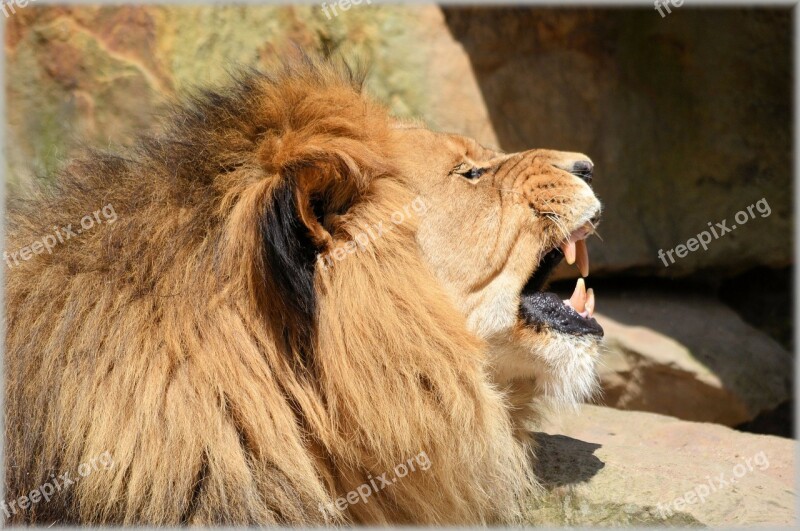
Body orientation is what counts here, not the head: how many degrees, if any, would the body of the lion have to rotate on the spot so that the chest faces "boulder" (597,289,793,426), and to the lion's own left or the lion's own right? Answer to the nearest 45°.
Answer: approximately 45° to the lion's own left

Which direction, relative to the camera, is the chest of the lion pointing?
to the viewer's right
